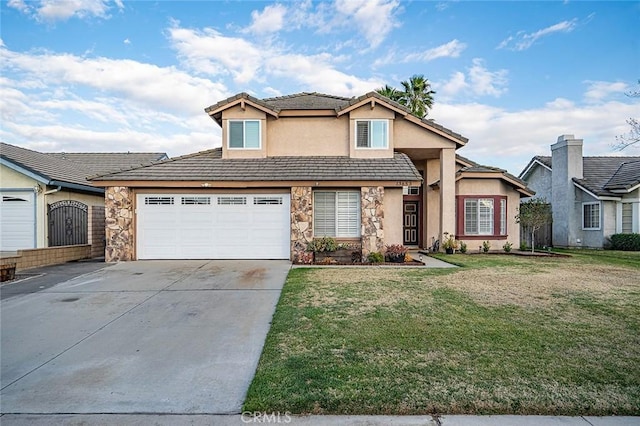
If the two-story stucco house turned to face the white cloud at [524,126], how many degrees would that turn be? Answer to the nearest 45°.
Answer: approximately 135° to its left

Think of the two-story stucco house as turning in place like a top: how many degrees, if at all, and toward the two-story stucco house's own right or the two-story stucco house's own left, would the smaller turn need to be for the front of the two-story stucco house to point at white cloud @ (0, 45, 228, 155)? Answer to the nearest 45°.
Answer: approximately 135° to the two-story stucco house's own right

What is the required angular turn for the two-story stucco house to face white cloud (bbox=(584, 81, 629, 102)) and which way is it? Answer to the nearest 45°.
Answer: approximately 90° to its left

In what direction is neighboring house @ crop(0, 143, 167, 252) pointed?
toward the camera

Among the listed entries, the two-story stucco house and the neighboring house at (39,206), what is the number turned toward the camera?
2

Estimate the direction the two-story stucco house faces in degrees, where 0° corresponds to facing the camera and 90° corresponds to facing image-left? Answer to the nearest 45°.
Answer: approximately 0°

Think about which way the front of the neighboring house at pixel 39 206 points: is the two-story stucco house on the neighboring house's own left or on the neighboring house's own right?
on the neighboring house's own left
